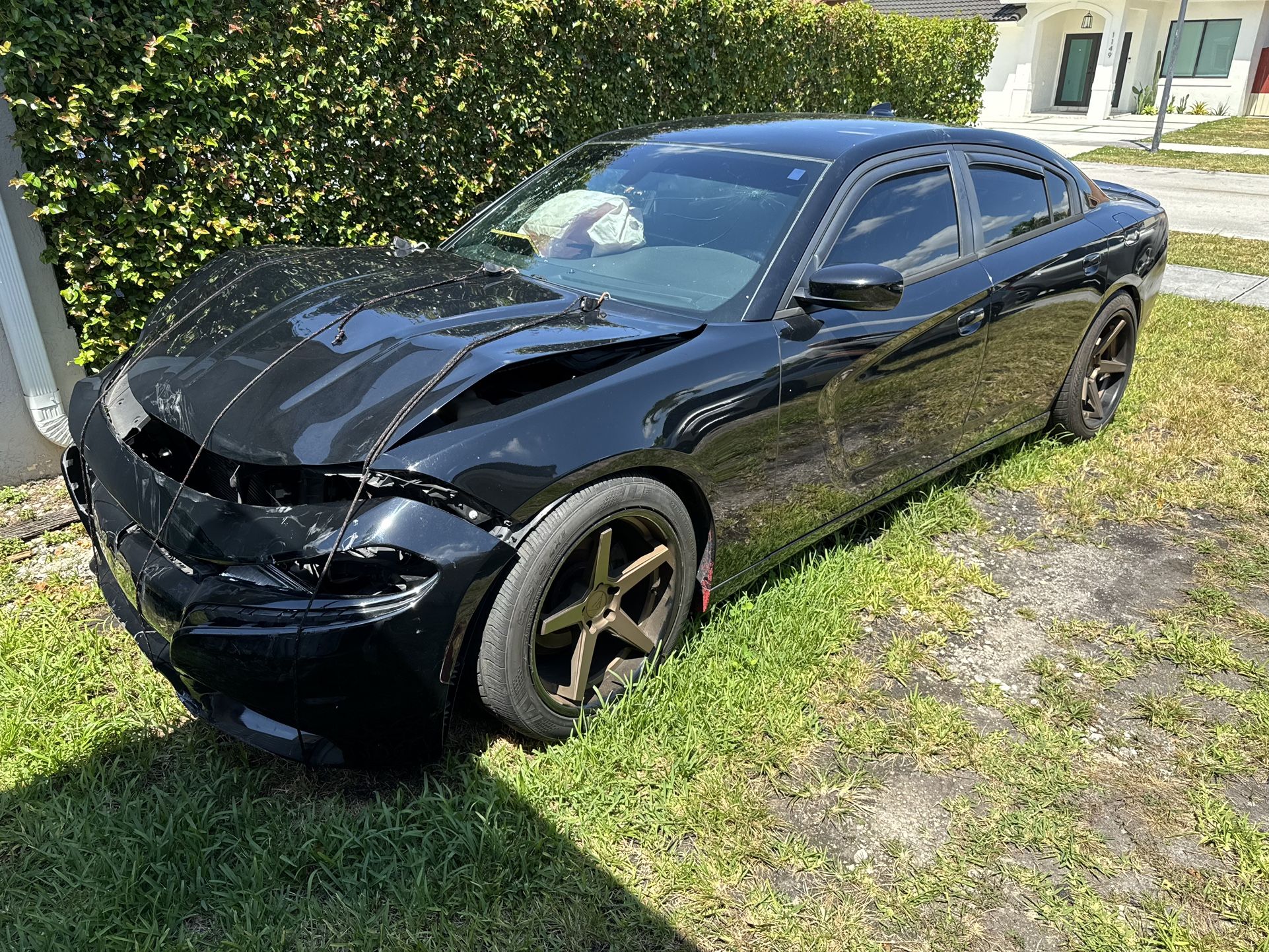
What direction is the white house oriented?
toward the camera

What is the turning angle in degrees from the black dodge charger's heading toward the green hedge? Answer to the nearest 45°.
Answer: approximately 90° to its right

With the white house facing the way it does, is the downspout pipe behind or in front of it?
in front

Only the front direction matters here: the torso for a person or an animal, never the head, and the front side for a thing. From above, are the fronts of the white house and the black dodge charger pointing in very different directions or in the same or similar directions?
same or similar directions

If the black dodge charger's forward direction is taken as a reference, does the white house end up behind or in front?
behind

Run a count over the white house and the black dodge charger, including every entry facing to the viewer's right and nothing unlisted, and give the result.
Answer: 0

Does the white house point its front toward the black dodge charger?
yes
